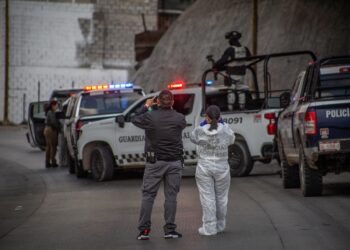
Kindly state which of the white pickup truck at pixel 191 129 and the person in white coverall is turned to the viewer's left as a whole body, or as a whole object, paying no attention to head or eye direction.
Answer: the white pickup truck

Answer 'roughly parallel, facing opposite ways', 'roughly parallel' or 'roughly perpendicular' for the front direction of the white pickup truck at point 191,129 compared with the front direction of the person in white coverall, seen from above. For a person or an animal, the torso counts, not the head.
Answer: roughly perpendicular

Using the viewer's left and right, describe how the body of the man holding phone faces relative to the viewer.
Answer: facing away from the viewer

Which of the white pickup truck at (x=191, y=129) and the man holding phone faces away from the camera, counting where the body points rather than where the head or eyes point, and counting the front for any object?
the man holding phone

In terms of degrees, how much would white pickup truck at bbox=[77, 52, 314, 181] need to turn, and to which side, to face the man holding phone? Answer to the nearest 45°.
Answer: approximately 90° to its left

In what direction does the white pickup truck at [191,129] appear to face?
to the viewer's left

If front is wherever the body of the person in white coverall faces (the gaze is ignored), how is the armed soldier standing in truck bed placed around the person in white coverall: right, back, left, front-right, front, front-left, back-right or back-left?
front

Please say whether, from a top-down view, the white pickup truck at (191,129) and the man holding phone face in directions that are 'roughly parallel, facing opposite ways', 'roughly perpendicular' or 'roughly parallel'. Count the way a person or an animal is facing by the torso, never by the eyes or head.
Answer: roughly perpendicular

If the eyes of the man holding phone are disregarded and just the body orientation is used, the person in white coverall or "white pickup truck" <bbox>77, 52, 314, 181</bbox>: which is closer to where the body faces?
the white pickup truck

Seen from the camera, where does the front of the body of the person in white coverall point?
away from the camera
